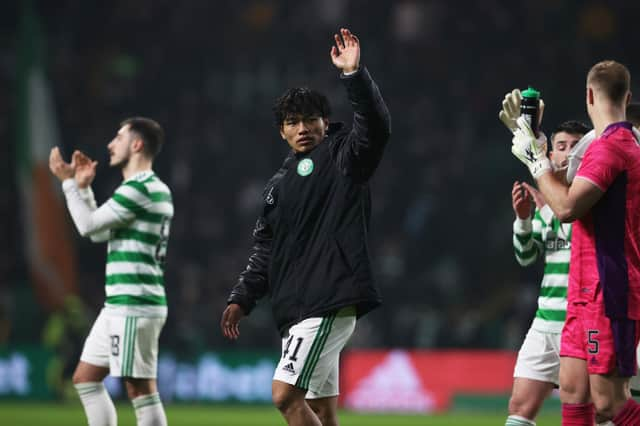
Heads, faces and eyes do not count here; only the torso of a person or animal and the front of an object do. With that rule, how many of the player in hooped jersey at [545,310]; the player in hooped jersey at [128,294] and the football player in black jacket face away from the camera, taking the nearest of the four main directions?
0

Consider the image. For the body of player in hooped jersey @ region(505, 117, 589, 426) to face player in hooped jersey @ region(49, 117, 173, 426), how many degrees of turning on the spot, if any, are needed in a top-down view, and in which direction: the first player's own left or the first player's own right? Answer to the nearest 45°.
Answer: approximately 45° to the first player's own right

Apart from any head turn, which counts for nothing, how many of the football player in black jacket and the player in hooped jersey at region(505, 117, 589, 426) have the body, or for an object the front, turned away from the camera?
0

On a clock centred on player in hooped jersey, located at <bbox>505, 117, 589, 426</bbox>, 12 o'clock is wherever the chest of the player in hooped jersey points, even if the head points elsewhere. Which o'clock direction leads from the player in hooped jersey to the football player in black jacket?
The football player in black jacket is roughly at 12 o'clock from the player in hooped jersey.

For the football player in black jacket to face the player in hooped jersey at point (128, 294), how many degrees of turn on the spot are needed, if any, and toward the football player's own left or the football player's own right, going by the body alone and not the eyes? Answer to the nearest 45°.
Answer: approximately 90° to the football player's own right

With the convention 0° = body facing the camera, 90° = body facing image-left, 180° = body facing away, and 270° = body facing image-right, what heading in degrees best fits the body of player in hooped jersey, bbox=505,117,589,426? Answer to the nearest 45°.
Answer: approximately 45°
